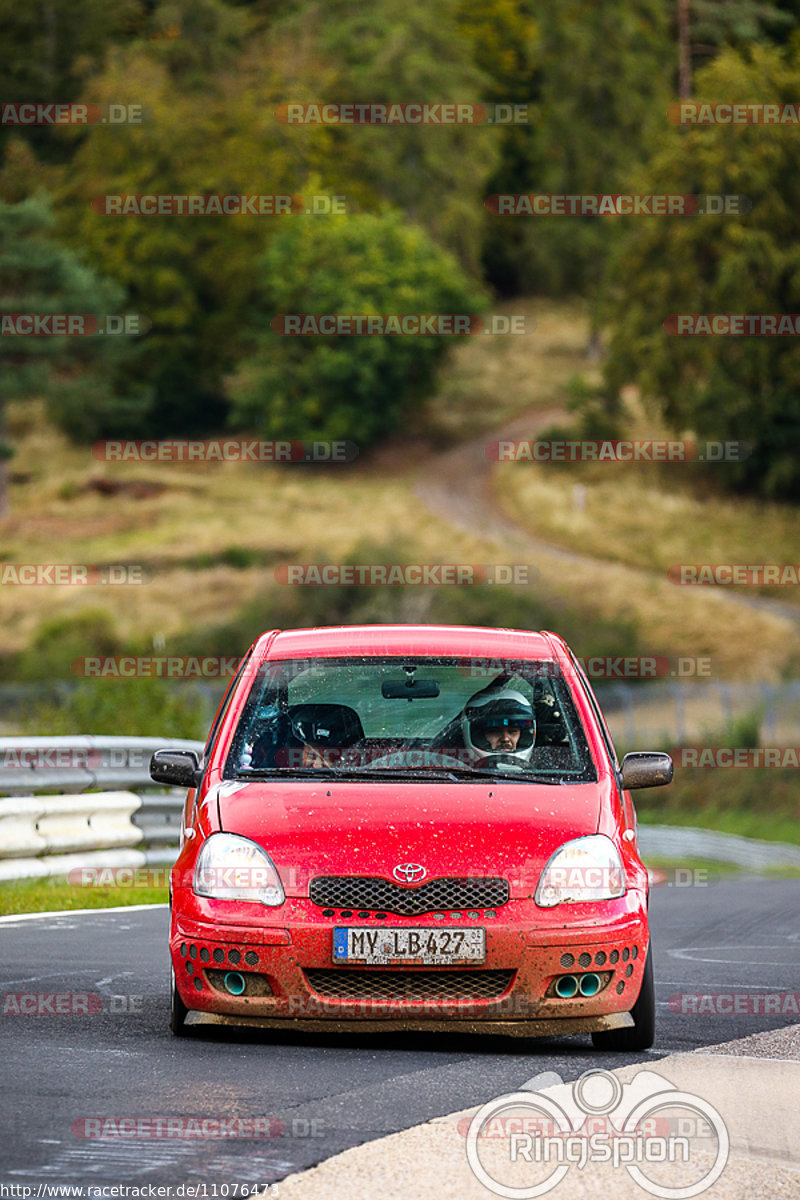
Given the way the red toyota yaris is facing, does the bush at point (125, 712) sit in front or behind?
behind

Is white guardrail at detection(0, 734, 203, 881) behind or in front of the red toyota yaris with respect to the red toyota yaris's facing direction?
behind

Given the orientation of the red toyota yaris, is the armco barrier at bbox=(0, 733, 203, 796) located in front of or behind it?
behind

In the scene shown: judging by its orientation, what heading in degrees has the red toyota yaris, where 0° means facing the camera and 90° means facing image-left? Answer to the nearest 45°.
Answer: approximately 0°
